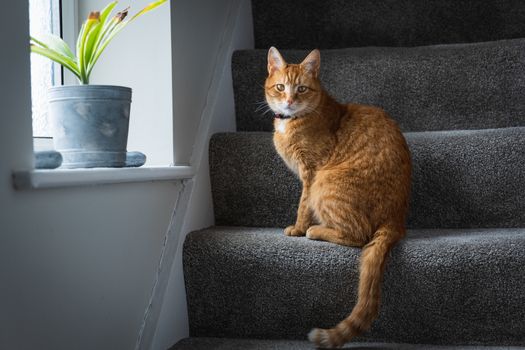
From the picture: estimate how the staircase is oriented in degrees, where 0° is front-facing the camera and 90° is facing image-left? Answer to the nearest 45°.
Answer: approximately 0°

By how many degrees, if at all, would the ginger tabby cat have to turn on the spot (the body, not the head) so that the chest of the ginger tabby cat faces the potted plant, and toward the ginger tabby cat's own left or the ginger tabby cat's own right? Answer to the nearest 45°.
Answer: approximately 45° to the ginger tabby cat's own left

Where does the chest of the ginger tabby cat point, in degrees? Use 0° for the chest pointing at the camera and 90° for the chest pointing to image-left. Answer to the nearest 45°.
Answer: approximately 90°

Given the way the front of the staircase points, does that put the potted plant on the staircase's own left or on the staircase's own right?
on the staircase's own right
